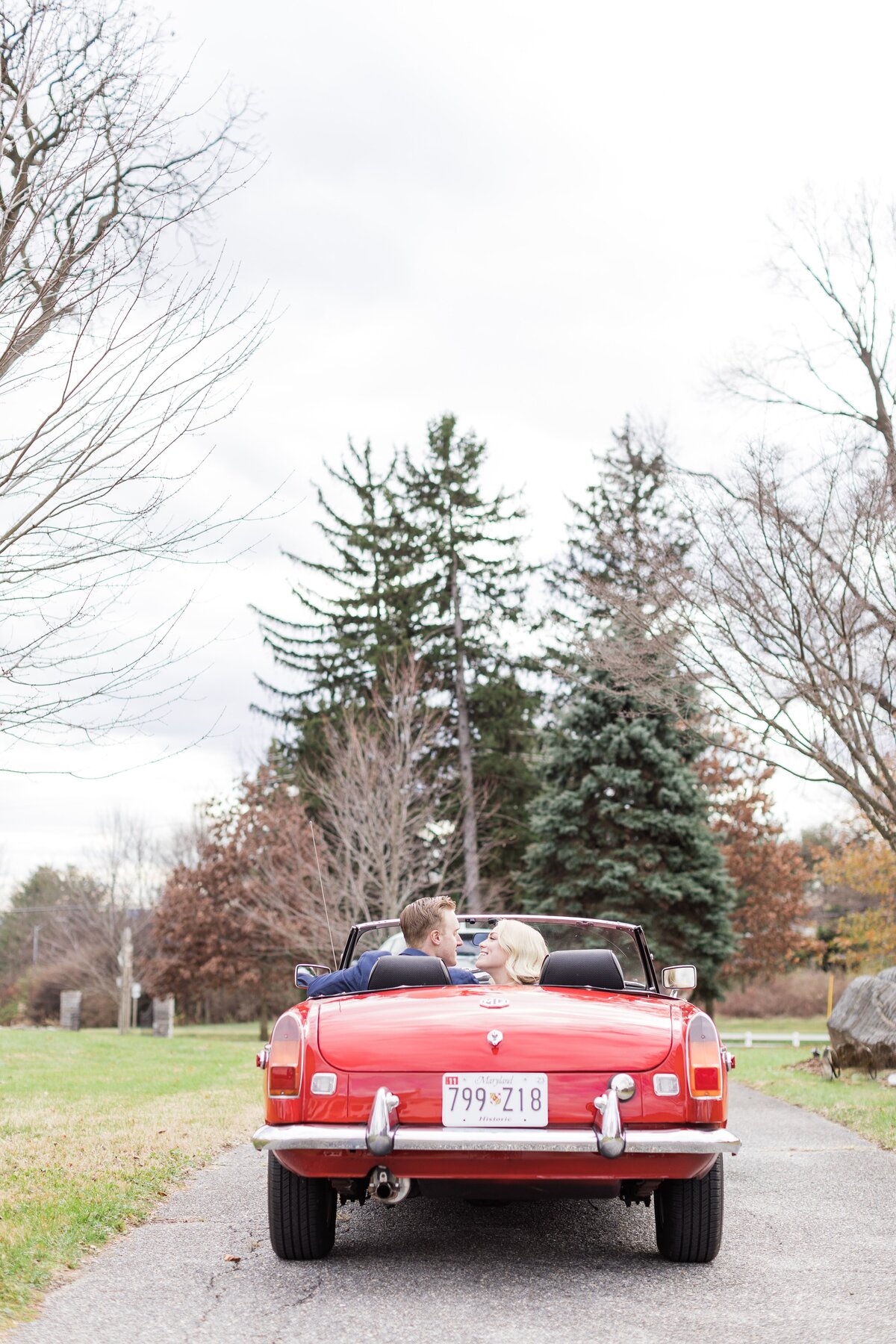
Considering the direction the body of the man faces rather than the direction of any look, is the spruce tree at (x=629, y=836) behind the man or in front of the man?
in front

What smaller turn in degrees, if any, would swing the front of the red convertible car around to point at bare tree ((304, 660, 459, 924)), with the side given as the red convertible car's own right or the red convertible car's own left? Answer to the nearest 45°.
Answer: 0° — it already faces it

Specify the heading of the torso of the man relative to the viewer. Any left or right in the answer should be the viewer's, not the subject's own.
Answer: facing away from the viewer and to the right of the viewer

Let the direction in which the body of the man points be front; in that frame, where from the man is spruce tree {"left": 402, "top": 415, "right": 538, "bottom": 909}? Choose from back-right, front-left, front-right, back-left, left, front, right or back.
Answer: front-left

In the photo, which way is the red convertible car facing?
away from the camera

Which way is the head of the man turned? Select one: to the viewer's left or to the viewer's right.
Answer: to the viewer's right

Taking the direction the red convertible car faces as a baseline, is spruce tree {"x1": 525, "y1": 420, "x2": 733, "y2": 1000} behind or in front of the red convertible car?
in front

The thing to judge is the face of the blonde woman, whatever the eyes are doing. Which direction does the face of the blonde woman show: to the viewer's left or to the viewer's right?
to the viewer's left

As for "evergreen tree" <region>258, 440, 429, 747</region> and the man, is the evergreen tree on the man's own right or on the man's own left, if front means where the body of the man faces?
on the man's own left
